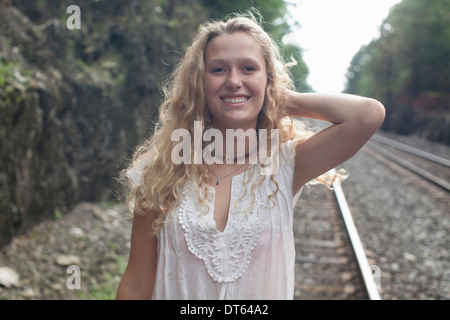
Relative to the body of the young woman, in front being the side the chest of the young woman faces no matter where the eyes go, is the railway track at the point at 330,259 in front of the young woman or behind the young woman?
behind

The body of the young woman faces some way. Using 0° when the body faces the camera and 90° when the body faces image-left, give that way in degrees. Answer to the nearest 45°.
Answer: approximately 0°
